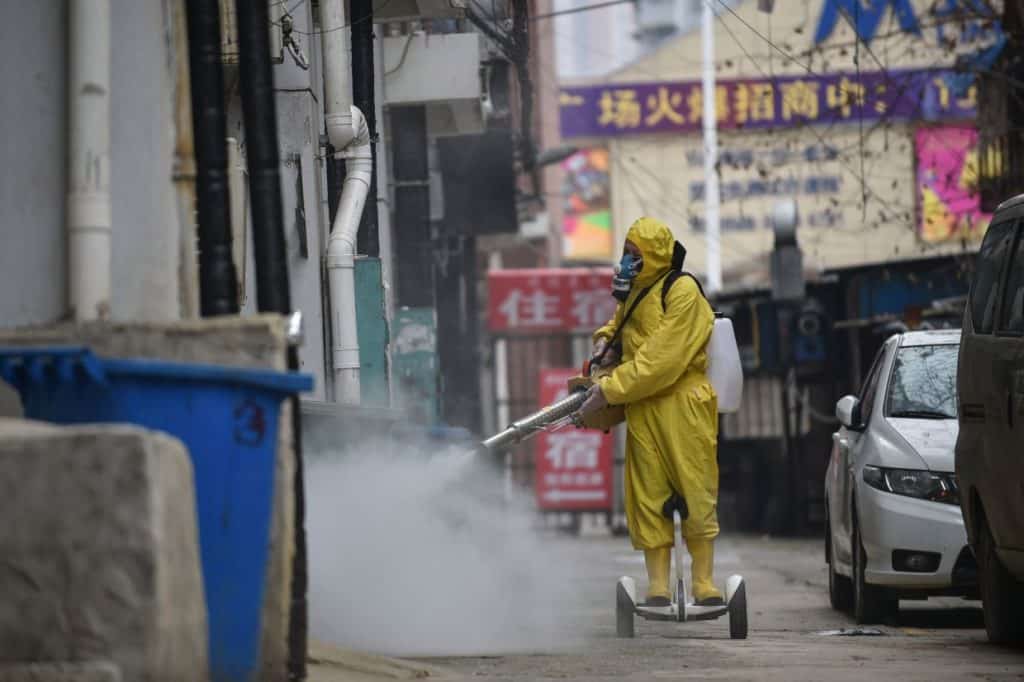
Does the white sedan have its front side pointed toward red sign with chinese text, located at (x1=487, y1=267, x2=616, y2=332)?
no

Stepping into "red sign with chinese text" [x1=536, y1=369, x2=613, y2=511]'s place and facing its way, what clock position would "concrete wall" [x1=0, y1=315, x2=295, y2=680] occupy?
The concrete wall is roughly at 12 o'clock from the red sign with chinese text.

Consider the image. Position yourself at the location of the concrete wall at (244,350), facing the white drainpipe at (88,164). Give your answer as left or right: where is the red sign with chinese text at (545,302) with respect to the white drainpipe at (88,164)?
right

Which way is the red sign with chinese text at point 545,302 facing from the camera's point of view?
toward the camera

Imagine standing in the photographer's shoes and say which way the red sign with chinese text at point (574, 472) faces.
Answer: facing the viewer

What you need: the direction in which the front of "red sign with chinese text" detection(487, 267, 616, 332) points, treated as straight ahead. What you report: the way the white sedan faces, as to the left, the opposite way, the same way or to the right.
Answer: the same way

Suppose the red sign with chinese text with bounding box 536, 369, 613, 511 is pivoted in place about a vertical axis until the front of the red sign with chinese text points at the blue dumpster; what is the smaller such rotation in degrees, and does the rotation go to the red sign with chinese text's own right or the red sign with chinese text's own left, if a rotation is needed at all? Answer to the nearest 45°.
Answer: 0° — it already faces it

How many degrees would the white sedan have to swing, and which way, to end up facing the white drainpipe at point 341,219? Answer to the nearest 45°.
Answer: approximately 90° to its right

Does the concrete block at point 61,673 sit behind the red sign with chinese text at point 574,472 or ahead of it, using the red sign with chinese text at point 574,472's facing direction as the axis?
ahead

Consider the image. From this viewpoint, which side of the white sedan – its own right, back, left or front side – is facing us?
front

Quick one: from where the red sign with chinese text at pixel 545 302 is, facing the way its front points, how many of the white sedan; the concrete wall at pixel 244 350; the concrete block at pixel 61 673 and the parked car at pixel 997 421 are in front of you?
4

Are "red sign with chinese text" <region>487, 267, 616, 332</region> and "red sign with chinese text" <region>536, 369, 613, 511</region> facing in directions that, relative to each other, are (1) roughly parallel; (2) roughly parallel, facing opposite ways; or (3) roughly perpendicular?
roughly parallel

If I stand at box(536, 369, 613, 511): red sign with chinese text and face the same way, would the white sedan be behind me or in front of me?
in front

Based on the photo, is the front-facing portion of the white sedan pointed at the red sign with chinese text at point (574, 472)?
no

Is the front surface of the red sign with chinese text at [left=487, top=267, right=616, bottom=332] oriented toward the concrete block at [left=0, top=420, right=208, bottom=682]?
yes

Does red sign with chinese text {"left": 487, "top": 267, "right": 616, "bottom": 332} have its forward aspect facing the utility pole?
no

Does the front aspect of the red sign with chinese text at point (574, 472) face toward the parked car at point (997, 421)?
yes

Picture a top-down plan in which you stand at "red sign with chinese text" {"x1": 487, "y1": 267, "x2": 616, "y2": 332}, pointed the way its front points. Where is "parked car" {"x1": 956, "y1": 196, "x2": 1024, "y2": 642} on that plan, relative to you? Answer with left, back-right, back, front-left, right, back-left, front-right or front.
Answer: front

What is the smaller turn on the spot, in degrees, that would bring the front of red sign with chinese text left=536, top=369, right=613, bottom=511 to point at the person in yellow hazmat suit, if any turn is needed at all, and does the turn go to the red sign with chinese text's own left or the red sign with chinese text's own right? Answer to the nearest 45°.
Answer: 0° — it already faces them

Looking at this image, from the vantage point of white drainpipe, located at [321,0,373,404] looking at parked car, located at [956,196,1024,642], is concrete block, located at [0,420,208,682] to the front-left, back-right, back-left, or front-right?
front-right

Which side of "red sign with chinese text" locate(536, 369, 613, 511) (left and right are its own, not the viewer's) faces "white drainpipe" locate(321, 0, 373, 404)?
front
